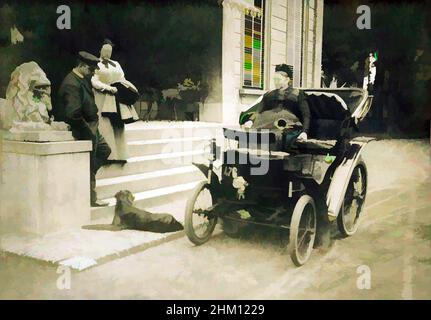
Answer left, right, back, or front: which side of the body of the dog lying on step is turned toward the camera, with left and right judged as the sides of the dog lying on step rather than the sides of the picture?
left

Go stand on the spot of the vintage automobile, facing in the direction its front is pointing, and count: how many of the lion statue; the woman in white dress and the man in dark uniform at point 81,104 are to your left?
0

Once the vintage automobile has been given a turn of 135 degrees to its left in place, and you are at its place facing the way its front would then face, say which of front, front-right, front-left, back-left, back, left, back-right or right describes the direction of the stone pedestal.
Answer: back

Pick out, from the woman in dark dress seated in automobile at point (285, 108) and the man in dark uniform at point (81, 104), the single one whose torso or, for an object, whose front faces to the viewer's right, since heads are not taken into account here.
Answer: the man in dark uniform at point (81, 104)

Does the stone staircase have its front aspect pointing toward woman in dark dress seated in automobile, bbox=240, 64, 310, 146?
yes

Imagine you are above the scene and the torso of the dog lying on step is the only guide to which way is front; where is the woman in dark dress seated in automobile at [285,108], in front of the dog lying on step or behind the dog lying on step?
behind

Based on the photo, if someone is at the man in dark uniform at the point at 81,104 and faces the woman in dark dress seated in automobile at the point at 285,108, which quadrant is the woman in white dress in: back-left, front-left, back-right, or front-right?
front-left

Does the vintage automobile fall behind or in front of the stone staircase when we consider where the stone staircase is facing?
in front

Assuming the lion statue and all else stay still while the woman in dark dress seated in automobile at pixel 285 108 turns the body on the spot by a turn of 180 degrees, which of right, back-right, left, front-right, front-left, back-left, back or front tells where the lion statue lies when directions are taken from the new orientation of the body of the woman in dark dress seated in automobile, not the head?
back-left

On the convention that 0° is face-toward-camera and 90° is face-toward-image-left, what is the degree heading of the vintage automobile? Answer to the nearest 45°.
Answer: approximately 45°

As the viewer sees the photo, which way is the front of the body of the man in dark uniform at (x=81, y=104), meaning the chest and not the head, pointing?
to the viewer's right

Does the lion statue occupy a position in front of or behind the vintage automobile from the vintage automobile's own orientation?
in front

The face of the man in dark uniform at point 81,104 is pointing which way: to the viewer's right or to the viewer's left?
to the viewer's right

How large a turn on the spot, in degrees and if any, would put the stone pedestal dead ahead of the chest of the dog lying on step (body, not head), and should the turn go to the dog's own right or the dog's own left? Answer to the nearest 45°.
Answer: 0° — it already faces it
